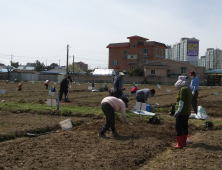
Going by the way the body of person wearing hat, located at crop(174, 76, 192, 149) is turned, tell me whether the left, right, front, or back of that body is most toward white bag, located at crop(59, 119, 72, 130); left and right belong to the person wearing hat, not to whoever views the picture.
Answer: front

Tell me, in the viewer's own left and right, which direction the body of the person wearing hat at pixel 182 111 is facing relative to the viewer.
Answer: facing to the left of the viewer
